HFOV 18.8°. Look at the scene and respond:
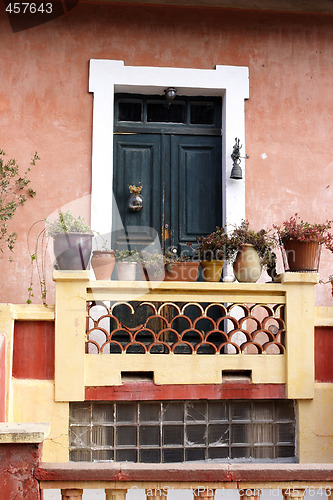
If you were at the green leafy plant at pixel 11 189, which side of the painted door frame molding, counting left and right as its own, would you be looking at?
right

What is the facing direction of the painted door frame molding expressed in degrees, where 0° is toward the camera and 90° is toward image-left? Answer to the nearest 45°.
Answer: approximately 0°

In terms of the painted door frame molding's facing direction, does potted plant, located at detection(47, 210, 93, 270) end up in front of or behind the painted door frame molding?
in front

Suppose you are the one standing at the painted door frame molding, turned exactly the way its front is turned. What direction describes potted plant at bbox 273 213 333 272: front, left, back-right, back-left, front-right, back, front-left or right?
front-left
